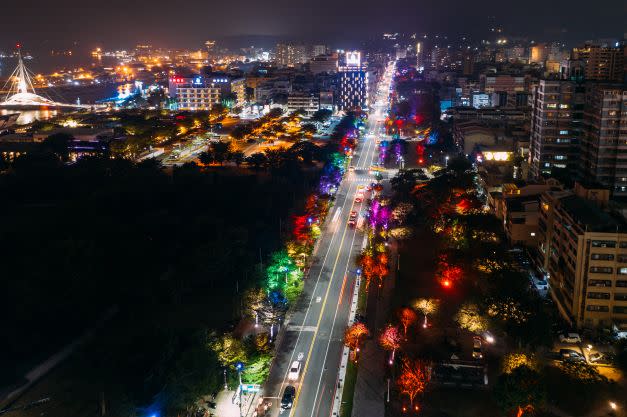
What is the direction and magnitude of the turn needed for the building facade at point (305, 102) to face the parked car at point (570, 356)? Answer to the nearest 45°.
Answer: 0° — it already faces it

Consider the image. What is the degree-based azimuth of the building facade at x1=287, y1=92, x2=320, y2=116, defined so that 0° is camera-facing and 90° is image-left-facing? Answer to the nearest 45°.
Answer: approximately 0°

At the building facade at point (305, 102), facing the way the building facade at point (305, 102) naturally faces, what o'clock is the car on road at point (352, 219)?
The car on road is roughly at 12 o'clock from the building facade.

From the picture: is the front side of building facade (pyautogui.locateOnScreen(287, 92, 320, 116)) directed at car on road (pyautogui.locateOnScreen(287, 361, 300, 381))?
yes

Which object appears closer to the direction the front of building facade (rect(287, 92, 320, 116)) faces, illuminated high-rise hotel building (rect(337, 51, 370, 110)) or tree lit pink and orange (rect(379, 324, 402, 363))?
the tree lit pink and orange

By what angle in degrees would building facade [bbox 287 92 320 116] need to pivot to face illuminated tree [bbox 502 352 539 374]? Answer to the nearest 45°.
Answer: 0° — it already faces it

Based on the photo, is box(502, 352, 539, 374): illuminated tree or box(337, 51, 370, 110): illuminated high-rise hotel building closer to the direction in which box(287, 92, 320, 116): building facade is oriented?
the illuminated tree

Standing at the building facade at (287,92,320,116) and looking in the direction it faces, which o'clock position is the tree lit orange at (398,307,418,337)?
The tree lit orange is roughly at 12 o'clock from the building facade.

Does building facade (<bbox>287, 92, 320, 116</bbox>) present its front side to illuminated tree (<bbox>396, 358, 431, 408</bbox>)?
yes

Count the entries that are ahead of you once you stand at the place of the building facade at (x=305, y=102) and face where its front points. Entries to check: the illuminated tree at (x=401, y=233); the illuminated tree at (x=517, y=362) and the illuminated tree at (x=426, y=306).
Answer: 3

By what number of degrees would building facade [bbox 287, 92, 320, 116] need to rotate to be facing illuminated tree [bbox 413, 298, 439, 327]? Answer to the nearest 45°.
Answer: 0° — it already faces it

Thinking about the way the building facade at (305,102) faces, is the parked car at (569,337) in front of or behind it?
in front

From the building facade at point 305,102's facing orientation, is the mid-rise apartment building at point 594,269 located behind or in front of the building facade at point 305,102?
in front

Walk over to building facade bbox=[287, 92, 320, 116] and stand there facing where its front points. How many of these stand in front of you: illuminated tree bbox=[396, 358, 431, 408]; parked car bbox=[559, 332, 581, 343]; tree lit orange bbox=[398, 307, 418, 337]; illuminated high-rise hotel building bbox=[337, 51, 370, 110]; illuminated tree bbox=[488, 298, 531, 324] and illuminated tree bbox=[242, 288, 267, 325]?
5

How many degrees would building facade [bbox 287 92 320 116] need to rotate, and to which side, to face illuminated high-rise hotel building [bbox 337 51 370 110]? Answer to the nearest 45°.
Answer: approximately 135° to its left

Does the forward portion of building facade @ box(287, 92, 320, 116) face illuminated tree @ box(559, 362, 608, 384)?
yes

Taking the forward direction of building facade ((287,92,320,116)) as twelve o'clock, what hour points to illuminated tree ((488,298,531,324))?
The illuminated tree is roughly at 12 o'clock from the building facade.
